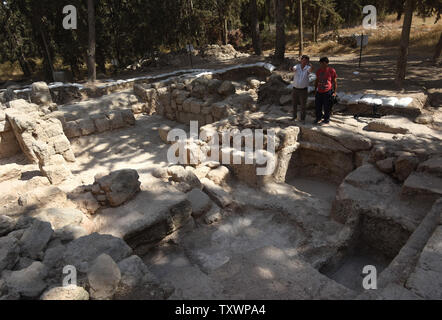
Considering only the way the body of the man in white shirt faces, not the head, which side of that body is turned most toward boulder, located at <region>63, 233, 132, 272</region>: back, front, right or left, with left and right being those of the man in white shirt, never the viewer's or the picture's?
front

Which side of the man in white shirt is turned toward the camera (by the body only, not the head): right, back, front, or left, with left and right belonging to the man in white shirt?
front

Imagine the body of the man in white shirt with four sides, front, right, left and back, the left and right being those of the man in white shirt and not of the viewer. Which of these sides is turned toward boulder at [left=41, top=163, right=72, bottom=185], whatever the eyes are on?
right

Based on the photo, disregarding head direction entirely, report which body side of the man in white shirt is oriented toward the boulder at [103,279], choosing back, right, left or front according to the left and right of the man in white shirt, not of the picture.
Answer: front

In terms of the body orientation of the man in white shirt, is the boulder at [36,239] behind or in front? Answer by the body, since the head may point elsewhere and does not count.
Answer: in front

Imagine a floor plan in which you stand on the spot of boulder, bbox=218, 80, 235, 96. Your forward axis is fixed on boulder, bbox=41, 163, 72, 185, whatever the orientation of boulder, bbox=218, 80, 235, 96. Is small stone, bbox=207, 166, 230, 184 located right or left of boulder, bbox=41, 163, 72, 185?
left

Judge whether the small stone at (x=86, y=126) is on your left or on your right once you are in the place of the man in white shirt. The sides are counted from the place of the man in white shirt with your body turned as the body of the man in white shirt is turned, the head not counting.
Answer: on your right

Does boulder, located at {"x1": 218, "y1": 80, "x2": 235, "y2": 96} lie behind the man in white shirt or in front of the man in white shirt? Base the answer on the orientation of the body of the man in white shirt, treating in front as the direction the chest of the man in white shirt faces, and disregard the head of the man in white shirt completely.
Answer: behind

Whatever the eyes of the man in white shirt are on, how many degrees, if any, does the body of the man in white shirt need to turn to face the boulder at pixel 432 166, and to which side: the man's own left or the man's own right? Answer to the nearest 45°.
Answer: approximately 45° to the man's own left

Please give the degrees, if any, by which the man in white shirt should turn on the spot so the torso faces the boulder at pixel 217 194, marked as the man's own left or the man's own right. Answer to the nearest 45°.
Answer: approximately 45° to the man's own right

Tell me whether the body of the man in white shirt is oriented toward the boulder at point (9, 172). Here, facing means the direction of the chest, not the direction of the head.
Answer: no
